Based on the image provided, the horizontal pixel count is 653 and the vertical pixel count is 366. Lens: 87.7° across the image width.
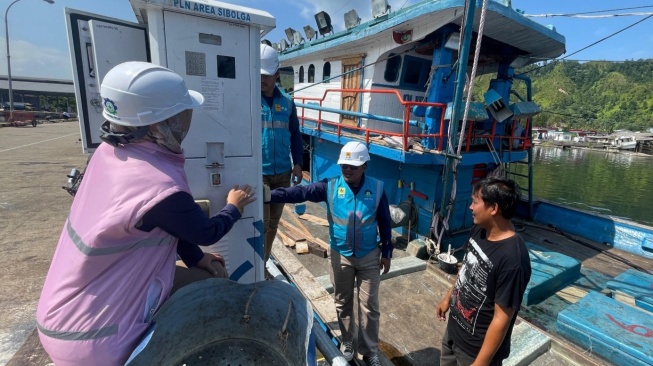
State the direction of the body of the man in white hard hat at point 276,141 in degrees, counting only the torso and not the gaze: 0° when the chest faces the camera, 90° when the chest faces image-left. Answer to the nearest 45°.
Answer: approximately 0°

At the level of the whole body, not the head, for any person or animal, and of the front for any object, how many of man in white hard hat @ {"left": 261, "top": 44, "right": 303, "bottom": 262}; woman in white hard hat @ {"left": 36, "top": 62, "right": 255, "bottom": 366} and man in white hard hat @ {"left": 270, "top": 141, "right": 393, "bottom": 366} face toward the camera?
2

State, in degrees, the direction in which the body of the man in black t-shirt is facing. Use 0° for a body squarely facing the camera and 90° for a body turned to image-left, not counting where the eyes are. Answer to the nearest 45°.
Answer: approximately 45°

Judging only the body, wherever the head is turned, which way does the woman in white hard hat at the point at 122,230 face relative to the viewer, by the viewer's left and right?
facing away from the viewer and to the right of the viewer

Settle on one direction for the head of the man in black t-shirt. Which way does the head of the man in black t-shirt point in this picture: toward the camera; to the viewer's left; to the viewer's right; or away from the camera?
to the viewer's left

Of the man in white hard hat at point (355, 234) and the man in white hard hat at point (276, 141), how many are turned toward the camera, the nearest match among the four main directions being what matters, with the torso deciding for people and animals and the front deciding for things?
2

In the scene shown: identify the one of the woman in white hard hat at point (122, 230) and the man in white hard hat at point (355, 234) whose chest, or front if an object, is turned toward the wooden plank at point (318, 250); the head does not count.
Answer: the woman in white hard hat at point (122, 230)
